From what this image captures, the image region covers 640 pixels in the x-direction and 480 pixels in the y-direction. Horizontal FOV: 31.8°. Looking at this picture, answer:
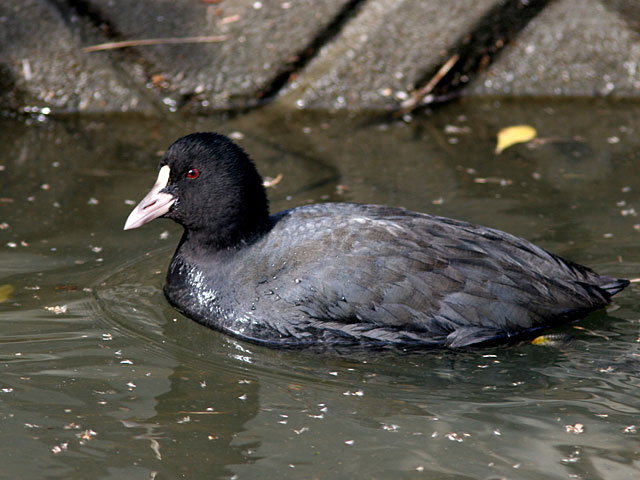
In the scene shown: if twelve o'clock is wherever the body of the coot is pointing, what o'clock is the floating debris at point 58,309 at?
The floating debris is roughly at 12 o'clock from the coot.

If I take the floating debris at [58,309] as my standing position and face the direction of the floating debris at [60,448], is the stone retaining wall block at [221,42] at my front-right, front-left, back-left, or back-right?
back-left

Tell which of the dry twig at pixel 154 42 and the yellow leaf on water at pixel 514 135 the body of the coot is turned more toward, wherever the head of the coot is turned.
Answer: the dry twig

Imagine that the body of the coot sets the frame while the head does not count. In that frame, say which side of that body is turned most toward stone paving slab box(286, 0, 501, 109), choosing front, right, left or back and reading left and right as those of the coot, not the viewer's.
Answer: right

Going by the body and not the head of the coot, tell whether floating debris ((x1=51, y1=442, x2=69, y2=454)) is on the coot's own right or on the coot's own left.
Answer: on the coot's own left

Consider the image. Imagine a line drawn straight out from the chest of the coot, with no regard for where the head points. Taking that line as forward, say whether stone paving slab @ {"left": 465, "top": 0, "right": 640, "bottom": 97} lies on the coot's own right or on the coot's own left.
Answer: on the coot's own right

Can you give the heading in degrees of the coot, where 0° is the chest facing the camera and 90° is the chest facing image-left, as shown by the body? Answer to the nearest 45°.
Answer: approximately 90°

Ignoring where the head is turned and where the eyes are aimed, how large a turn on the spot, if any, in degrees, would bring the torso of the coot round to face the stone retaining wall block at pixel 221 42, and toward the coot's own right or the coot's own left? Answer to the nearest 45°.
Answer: approximately 90° to the coot's own right
